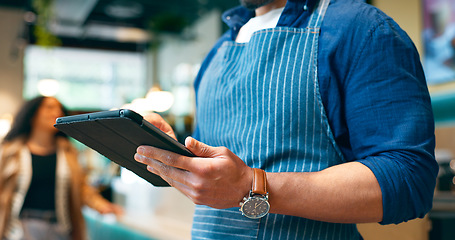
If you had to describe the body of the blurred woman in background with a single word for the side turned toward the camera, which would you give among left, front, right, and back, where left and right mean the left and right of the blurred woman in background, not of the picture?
front

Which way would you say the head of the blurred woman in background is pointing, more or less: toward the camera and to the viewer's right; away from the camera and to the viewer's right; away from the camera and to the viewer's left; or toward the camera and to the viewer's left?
toward the camera and to the viewer's right
